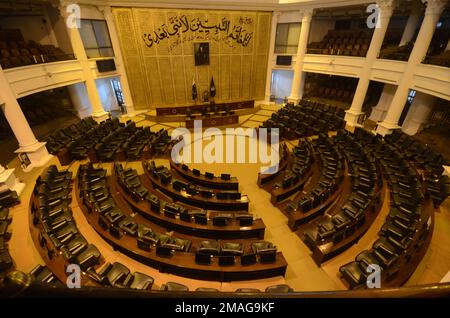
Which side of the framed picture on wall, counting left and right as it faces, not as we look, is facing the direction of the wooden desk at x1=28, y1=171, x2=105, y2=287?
front

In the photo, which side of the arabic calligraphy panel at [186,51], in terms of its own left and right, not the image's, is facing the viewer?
front

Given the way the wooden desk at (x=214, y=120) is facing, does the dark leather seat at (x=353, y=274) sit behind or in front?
in front

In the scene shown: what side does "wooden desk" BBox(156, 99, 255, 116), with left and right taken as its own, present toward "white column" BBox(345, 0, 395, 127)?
left

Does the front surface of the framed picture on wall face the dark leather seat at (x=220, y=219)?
yes

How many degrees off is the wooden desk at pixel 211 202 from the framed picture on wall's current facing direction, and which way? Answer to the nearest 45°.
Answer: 0° — it already faces it

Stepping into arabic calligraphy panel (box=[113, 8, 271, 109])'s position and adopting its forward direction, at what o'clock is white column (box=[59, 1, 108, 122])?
The white column is roughly at 2 o'clock from the arabic calligraphy panel.

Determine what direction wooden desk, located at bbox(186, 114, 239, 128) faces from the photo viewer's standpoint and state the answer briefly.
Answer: facing the viewer

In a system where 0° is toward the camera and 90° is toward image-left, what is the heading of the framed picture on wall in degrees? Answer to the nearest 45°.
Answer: approximately 0°

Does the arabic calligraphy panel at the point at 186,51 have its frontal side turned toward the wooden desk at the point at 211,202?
yes

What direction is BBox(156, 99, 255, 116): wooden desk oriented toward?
toward the camera

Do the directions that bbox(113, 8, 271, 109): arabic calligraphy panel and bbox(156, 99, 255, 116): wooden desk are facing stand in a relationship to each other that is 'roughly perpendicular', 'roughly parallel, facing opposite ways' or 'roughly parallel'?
roughly parallel

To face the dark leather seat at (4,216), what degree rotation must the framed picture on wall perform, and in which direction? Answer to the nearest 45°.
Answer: approximately 45° to its right

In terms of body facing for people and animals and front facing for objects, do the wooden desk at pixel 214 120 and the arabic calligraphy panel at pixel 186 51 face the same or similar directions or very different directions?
same or similar directions

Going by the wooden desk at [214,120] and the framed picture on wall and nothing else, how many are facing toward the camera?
2

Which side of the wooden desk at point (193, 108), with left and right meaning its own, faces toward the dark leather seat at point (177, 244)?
front
